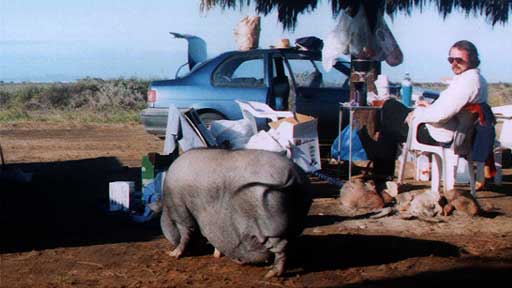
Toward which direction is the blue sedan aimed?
to the viewer's right

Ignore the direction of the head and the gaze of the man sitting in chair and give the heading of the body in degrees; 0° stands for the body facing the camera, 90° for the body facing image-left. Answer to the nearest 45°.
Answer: approximately 90°

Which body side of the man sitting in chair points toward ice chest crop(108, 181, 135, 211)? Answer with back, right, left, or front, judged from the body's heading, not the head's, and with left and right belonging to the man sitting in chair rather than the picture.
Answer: front

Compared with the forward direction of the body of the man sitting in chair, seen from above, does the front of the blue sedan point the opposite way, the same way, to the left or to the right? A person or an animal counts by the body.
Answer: the opposite way

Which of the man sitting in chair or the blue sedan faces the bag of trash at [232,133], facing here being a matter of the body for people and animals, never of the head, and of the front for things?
the man sitting in chair

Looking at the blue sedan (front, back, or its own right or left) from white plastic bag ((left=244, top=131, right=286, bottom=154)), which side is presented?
right

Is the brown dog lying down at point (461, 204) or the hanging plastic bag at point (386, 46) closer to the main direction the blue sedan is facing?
the hanging plastic bag

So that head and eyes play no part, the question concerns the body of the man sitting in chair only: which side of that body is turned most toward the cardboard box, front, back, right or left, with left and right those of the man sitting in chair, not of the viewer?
front

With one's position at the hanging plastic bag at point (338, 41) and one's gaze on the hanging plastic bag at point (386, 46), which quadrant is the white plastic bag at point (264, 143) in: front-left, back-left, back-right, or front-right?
back-right

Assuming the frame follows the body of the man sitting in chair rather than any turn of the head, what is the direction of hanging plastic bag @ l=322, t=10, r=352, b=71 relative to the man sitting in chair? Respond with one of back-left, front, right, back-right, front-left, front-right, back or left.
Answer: front-right

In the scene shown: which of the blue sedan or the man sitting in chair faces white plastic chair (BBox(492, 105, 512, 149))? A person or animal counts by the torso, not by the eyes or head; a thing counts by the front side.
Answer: the blue sedan
